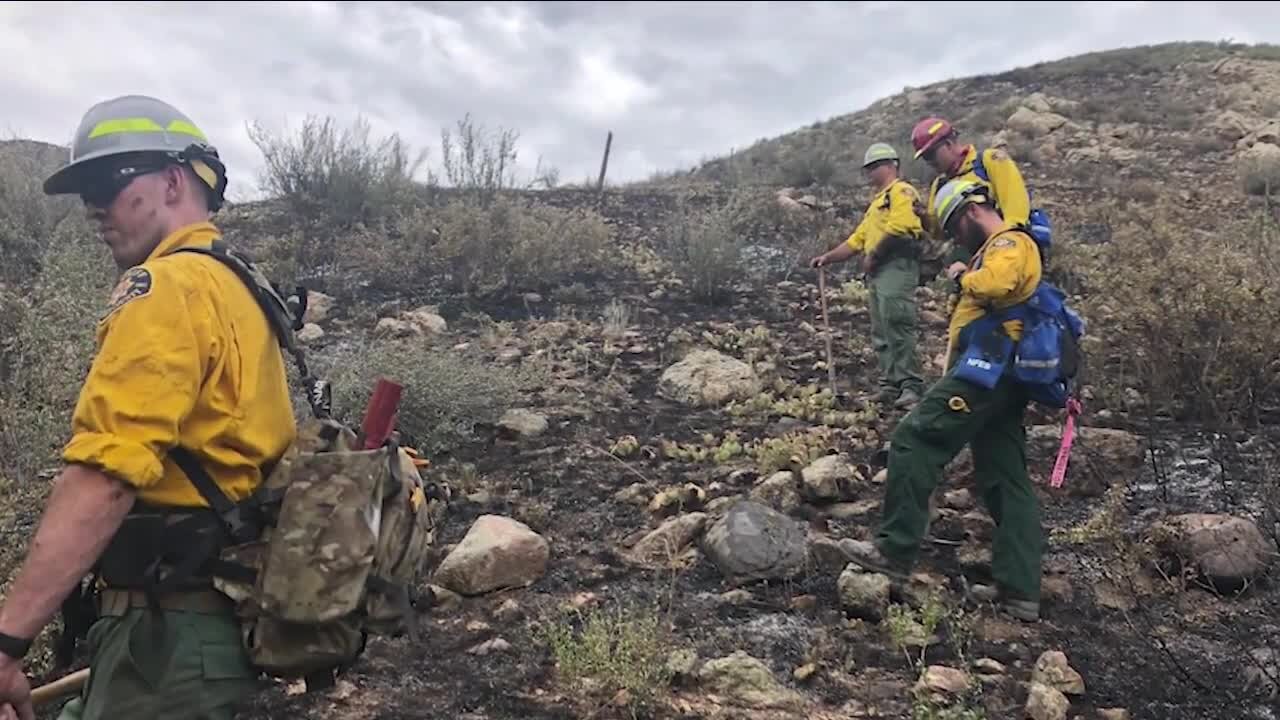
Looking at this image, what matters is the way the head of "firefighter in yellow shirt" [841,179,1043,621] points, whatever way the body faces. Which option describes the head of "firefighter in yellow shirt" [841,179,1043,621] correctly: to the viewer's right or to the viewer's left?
to the viewer's left

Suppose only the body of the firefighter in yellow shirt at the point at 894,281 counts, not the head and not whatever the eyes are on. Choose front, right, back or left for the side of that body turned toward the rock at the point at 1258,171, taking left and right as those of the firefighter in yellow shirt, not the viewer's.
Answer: back

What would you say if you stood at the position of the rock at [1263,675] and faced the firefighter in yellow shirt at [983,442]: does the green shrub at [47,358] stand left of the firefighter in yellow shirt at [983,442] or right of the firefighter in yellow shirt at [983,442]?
left

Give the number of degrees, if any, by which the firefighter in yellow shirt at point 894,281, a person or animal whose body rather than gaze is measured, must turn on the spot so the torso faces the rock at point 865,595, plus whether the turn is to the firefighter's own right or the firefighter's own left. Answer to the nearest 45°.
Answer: approximately 45° to the firefighter's own left

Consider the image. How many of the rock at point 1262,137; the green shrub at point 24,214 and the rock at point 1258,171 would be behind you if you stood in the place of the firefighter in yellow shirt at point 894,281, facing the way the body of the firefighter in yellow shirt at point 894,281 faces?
2

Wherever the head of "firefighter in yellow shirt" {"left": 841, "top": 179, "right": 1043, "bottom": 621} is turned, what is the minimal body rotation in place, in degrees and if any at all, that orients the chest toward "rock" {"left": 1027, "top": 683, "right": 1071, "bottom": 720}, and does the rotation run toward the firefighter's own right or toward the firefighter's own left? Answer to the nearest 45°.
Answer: approximately 90° to the firefighter's own left

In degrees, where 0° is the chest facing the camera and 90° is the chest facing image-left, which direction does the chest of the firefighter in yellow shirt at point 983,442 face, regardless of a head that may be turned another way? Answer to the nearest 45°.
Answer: approximately 90°

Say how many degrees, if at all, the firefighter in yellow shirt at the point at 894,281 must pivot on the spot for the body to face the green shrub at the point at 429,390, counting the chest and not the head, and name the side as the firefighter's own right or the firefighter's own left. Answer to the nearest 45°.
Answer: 0° — they already face it

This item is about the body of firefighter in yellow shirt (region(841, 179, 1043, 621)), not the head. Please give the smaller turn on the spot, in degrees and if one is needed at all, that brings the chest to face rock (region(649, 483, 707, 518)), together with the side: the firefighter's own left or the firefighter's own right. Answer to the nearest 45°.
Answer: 0° — they already face it

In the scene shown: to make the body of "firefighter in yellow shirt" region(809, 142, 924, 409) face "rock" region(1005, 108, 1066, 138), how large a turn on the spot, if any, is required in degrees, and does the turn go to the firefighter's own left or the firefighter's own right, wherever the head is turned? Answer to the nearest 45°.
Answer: approximately 135° to the firefighter's own right

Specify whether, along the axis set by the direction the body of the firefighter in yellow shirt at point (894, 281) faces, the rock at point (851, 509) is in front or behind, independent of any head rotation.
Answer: in front

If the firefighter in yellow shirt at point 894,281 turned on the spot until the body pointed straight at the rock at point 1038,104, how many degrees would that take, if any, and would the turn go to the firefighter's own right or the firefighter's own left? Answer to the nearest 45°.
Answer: approximately 135° to the firefighter's own right

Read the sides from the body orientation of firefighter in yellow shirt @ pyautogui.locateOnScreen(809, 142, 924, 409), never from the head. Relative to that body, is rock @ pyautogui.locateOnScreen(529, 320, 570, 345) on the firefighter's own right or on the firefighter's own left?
on the firefighter's own right

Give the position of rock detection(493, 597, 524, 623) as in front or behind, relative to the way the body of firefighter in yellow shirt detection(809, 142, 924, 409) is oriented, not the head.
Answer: in front

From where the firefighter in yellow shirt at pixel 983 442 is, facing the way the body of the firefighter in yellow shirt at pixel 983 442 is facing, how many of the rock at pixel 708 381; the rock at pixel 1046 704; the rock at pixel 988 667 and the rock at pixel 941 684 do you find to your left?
3

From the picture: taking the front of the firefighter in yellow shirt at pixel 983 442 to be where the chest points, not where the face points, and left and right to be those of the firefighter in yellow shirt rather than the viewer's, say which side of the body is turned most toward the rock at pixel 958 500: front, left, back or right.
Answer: right

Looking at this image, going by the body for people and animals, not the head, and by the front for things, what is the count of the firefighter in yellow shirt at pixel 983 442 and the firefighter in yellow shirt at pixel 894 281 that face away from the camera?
0
